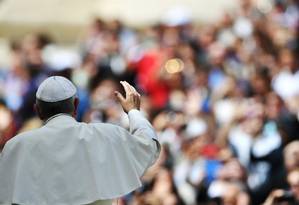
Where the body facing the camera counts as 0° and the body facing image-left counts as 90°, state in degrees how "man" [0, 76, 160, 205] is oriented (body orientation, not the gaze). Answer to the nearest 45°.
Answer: approximately 180°
